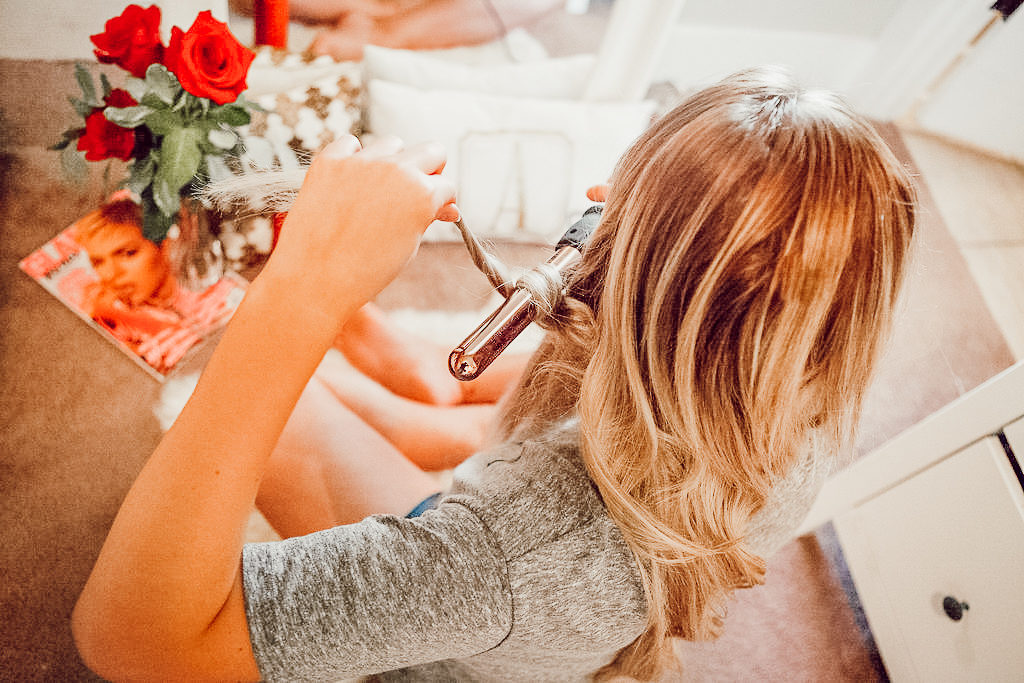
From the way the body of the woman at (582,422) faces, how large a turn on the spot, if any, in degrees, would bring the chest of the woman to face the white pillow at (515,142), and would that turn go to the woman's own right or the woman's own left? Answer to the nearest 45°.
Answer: approximately 45° to the woman's own right

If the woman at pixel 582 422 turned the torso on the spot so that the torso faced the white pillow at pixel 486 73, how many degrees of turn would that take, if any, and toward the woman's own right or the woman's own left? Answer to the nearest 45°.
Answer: approximately 45° to the woman's own right

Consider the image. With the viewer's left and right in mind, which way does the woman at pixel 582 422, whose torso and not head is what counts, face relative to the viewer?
facing away from the viewer and to the left of the viewer

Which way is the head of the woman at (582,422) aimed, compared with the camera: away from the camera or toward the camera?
away from the camera
